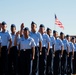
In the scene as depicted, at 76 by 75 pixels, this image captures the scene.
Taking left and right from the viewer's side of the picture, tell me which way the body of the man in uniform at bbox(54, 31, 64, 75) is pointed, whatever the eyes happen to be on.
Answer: facing the viewer

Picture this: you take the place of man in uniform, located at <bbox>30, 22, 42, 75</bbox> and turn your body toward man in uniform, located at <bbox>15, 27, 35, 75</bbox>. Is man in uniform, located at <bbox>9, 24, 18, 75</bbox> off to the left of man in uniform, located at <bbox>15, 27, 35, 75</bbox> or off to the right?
right

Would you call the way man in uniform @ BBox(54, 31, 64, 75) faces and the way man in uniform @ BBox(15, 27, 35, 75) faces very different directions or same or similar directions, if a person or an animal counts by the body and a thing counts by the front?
same or similar directions

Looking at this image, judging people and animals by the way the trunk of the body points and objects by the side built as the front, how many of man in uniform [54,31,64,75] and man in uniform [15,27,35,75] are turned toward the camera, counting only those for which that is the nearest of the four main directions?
2

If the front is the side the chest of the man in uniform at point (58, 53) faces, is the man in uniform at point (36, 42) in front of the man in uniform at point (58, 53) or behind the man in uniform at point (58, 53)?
in front
